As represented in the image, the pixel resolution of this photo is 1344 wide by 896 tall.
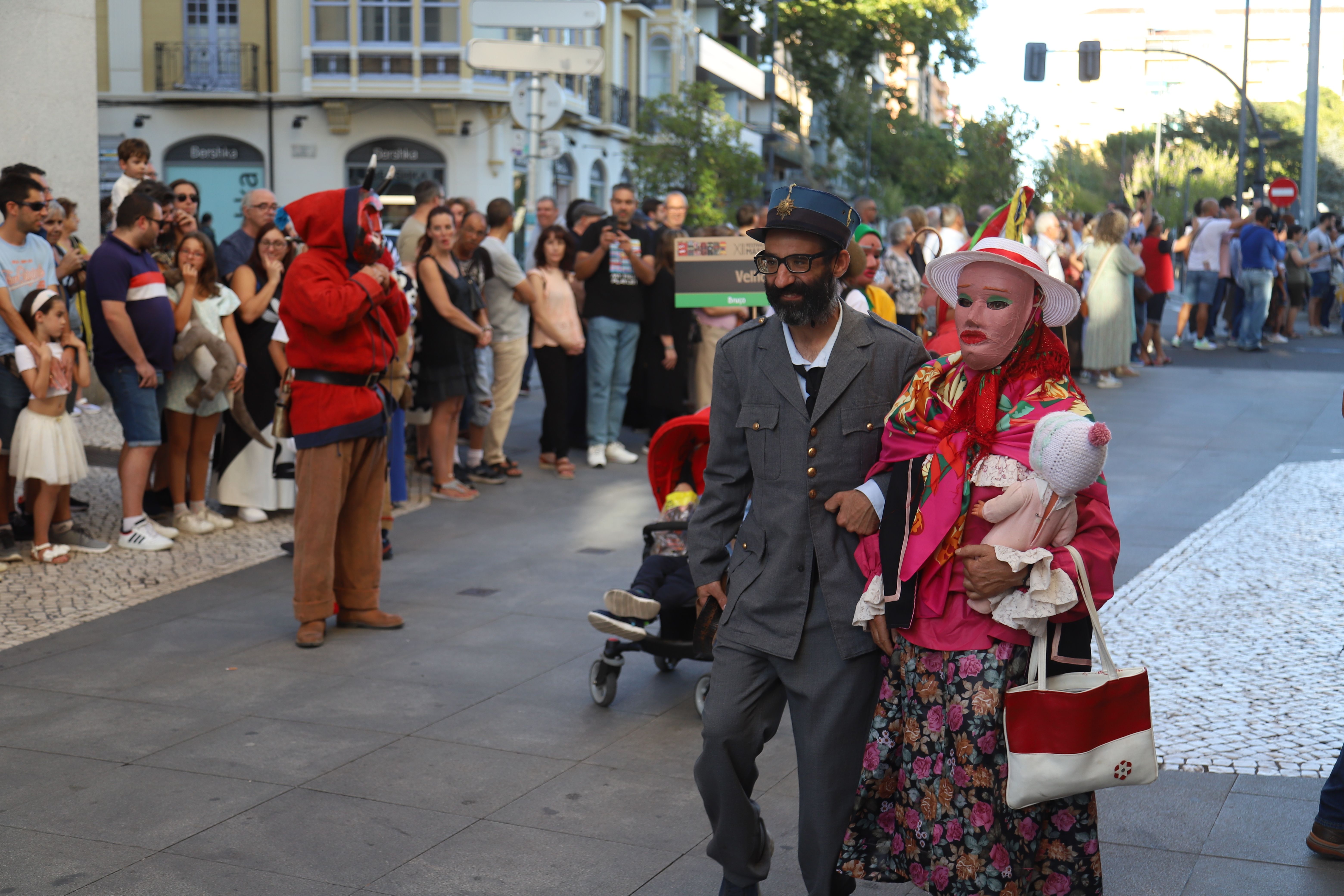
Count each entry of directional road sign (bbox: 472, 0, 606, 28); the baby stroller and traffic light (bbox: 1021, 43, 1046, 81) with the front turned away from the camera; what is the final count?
2

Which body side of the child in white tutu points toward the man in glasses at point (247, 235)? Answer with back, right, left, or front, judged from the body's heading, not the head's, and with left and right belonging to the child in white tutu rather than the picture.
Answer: left

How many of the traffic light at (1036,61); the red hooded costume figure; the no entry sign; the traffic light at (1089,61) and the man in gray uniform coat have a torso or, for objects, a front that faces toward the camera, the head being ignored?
2

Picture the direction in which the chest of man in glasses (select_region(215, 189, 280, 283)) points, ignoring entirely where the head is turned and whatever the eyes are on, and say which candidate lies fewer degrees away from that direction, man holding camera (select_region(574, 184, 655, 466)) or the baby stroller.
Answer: the baby stroller

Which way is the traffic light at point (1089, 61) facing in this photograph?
away from the camera

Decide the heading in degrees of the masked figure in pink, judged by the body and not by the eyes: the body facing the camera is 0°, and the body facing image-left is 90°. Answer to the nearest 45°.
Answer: approximately 45°

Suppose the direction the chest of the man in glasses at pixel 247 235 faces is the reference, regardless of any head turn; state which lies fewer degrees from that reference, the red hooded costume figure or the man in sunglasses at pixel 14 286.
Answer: the red hooded costume figure

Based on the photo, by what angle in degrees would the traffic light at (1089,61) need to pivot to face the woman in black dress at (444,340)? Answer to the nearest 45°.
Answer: approximately 180°
